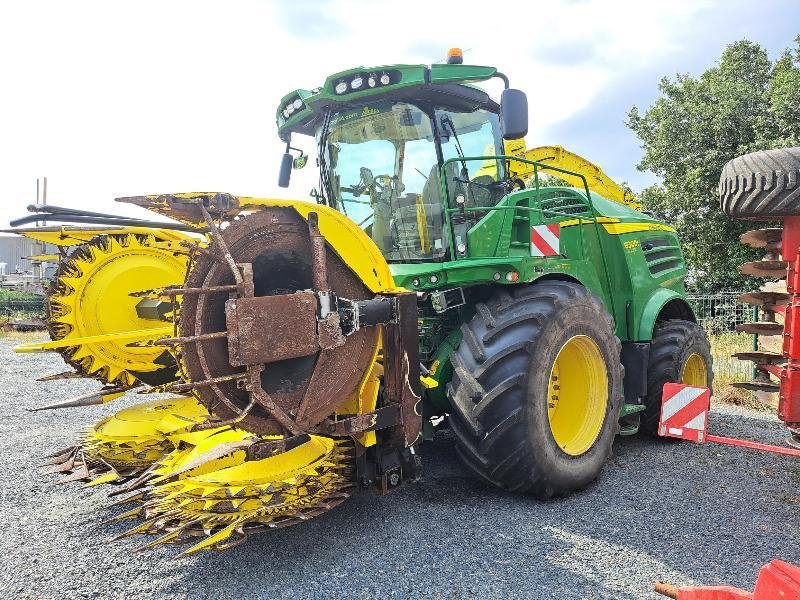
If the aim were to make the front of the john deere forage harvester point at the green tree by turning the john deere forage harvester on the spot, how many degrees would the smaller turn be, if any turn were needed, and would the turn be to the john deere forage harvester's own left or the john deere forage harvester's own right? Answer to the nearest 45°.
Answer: approximately 180°

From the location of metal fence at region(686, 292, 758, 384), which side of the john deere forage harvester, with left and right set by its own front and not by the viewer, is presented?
back

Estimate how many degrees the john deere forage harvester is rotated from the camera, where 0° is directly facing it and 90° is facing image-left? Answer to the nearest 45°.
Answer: approximately 45°
